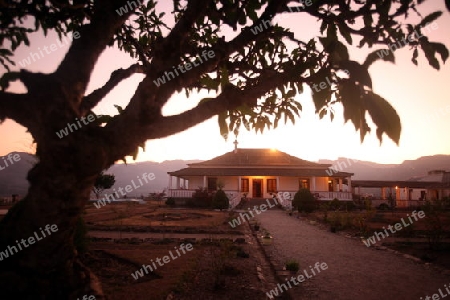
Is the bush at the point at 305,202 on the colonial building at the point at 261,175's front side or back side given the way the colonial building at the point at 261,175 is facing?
on the front side

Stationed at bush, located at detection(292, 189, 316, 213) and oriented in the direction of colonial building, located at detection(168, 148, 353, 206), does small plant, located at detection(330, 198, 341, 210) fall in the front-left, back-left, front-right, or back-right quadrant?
front-right

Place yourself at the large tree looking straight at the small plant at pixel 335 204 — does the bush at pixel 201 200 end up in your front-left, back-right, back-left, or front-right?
front-left

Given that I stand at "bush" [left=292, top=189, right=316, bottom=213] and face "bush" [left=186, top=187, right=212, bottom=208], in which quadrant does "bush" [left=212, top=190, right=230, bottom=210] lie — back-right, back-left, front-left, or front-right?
front-left

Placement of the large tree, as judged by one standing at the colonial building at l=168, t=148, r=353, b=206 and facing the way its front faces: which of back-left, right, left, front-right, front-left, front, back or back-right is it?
front

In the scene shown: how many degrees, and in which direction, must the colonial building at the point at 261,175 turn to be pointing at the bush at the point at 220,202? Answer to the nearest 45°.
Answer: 0° — it already faces it

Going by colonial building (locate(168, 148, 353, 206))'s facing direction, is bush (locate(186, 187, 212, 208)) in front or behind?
in front

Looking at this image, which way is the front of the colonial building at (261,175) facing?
toward the camera
